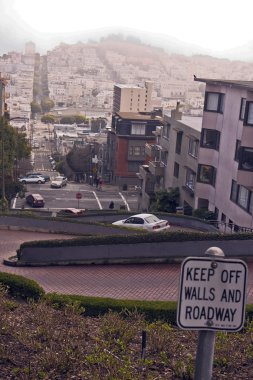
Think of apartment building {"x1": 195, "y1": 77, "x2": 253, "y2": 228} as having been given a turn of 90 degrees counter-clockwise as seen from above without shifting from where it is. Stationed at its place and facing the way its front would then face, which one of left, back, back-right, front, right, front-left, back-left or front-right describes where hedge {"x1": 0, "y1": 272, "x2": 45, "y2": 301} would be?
front-right

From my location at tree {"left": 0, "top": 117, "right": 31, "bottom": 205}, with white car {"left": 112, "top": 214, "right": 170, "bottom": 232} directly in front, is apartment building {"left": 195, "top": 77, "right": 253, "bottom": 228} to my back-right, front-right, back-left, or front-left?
front-left

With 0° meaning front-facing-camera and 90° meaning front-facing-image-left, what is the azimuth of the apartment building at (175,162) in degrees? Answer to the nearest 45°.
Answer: approximately 45°

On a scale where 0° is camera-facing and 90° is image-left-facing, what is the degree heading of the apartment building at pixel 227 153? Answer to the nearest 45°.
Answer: approximately 45°

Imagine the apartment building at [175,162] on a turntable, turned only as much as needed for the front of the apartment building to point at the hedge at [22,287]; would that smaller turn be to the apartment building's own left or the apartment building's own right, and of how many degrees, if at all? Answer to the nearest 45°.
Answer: approximately 45° to the apartment building's own left

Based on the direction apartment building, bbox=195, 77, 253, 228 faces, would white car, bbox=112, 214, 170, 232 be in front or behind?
in front

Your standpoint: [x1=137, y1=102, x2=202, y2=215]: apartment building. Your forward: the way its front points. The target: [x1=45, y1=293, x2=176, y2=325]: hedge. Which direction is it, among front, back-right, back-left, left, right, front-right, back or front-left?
front-left

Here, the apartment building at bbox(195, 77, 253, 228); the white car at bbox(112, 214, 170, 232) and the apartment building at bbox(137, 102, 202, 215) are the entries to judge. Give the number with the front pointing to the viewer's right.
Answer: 0

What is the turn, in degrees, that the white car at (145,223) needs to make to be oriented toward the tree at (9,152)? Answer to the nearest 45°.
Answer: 0° — it already faces it

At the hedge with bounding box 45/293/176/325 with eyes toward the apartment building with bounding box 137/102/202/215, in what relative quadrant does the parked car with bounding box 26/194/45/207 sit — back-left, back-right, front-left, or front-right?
front-left

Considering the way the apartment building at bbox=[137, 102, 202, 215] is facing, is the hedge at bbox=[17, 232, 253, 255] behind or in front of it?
in front

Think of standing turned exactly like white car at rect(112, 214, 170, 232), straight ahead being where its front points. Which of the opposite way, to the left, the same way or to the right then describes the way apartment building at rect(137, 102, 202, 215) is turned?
to the left

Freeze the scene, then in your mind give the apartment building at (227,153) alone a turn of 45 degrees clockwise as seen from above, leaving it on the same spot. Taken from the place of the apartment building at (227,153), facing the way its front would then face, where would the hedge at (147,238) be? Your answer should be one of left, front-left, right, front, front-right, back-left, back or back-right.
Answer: left
